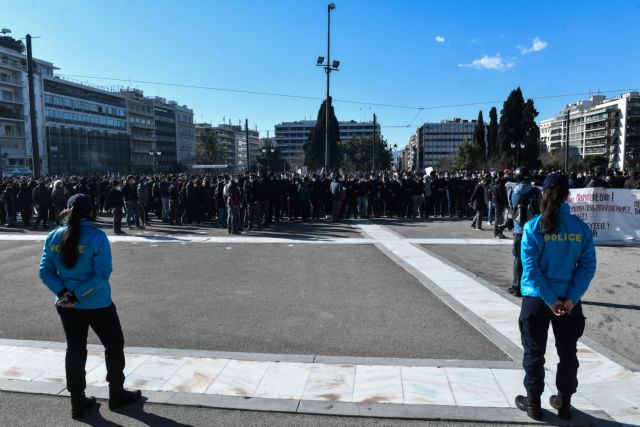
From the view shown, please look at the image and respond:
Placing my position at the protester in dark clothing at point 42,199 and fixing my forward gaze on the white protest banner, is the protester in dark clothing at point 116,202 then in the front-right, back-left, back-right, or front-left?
front-right

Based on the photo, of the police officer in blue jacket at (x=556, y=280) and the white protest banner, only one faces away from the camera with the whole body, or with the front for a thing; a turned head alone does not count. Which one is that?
the police officer in blue jacket

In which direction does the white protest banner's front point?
toward the camera

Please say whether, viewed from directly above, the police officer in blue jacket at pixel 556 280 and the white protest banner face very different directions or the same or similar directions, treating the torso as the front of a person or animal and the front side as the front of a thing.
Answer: very different directions

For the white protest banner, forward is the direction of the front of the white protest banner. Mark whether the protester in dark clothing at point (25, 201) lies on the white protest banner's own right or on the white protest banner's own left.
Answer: on the white protest banner's own right

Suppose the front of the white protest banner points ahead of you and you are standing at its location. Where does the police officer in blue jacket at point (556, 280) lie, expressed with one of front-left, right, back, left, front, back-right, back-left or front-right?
front

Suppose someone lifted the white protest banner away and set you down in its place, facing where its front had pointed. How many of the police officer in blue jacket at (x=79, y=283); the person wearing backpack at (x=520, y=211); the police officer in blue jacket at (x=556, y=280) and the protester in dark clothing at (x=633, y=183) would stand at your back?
1

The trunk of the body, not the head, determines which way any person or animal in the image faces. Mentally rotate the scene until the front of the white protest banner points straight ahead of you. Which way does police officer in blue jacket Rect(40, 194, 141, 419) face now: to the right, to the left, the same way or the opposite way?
the opposite way

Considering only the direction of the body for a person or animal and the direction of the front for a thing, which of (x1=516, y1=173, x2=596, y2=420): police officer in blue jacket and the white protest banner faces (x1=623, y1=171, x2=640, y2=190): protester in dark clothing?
the police officer in blue jacket

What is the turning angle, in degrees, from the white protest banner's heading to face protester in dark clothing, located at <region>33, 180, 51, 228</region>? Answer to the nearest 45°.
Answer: approximately 90° to its right

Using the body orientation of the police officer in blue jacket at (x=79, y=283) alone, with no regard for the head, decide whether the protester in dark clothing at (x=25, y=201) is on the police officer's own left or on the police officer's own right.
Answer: on the police officer's own left

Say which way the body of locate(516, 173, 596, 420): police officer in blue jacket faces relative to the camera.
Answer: away from the camera

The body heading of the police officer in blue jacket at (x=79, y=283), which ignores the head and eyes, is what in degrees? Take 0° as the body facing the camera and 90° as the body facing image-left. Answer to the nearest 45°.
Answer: approximately 225°

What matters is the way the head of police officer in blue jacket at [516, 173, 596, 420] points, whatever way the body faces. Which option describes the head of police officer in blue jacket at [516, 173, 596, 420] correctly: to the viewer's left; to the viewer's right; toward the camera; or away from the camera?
away from the camera

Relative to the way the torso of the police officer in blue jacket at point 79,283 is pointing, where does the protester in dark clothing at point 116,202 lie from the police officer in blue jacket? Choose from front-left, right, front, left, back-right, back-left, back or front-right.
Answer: front-left

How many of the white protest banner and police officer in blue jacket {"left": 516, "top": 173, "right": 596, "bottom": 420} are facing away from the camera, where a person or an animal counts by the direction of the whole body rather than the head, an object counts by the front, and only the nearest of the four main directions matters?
1

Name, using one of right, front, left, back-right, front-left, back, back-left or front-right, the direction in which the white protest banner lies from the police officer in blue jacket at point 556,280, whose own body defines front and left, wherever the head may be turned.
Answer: front
